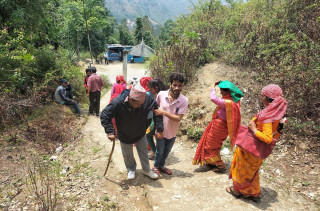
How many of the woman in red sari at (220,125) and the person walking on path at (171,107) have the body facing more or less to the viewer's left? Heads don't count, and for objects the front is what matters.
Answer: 1

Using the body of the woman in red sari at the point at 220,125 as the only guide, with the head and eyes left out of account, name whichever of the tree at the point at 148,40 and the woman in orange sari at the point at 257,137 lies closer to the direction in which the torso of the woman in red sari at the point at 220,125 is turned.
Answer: the tree

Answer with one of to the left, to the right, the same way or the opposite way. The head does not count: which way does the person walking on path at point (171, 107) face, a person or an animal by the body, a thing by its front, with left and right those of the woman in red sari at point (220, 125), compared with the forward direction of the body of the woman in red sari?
to the left

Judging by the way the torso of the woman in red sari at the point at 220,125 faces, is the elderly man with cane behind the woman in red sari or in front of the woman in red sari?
in front

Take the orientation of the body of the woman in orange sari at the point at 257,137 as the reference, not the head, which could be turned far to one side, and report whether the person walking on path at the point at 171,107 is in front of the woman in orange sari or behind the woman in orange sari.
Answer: in front

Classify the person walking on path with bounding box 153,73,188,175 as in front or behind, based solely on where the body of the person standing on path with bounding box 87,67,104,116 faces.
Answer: behind

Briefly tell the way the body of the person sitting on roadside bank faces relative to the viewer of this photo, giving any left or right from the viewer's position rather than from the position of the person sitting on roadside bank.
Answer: facing to the right of the viewer

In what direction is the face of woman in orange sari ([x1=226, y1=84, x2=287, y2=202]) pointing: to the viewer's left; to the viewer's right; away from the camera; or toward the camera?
to the viewer's left

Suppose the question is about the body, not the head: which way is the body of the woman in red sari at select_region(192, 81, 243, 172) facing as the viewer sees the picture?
to the viewer's left

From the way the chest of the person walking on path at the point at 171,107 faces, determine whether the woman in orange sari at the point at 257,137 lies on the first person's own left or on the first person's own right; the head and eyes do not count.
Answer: on the first person's own left
